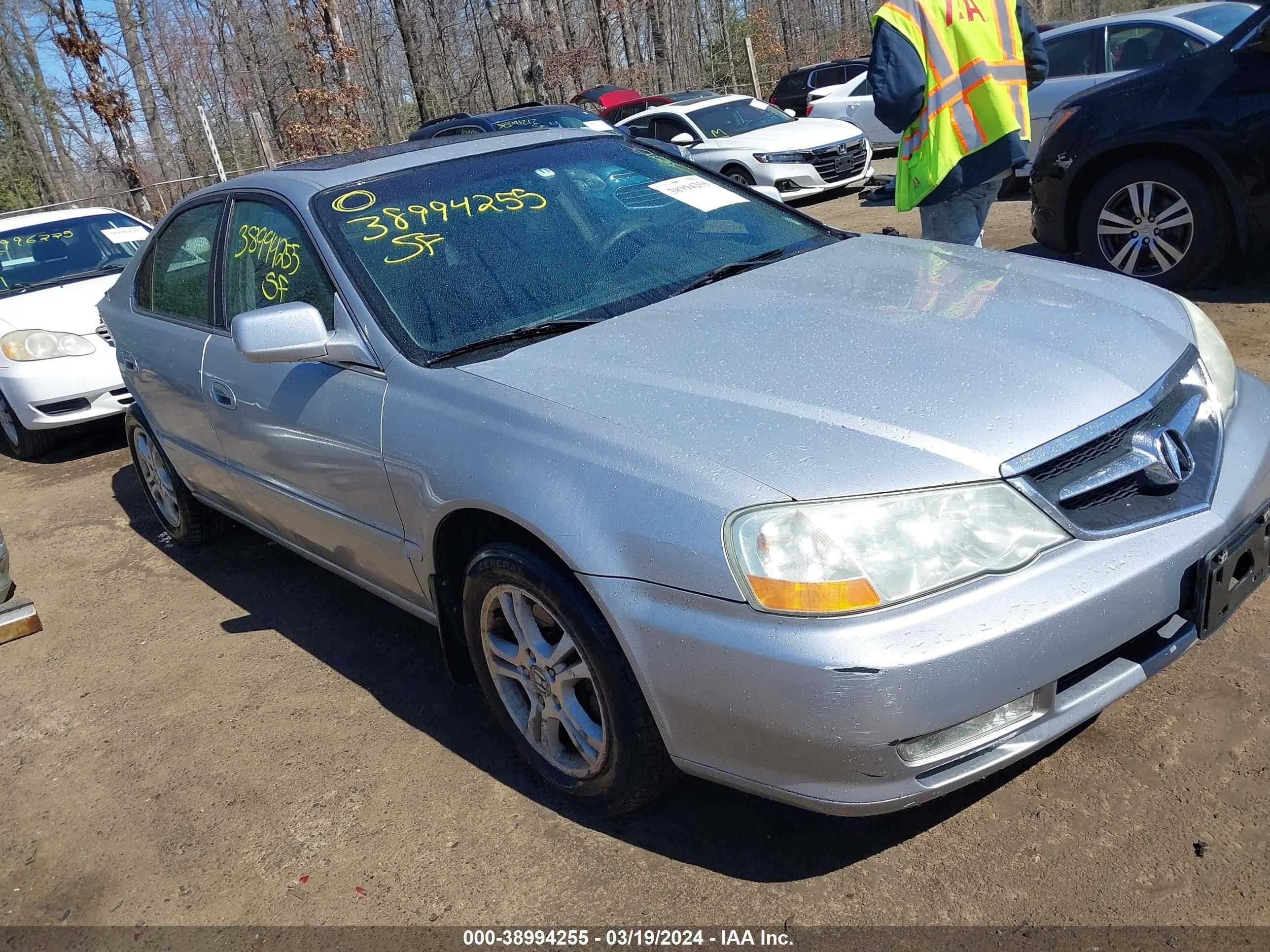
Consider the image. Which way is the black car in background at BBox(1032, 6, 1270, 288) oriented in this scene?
to the viewer's left

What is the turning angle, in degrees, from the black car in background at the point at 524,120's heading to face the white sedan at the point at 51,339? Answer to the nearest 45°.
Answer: approximately 90° to its right

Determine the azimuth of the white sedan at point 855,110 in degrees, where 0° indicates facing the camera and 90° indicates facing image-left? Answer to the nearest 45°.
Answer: approximately 270°

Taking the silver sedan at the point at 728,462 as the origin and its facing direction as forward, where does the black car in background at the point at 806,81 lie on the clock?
The black car in background is roughly at 8 o'clock from the silver sedan.

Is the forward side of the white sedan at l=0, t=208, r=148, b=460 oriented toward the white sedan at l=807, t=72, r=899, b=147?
no

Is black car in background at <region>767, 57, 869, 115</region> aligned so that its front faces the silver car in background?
no

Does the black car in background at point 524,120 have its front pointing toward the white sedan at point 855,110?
no

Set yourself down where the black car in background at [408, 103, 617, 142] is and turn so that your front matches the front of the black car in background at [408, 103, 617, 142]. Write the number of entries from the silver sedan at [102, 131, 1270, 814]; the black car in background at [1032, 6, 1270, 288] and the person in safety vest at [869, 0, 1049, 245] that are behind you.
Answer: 0

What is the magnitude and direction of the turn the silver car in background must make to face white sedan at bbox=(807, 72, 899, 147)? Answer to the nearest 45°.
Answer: approximately 180°

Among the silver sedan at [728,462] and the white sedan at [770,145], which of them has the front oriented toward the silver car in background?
the white sedan

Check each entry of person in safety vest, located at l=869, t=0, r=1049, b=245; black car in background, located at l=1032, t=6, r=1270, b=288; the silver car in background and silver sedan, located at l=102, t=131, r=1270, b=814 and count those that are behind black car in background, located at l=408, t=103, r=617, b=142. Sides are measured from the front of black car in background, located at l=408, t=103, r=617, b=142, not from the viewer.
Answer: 0

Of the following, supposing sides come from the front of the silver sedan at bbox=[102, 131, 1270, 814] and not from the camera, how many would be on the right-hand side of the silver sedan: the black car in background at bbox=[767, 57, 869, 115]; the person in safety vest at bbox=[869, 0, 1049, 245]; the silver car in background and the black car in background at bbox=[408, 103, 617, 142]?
0

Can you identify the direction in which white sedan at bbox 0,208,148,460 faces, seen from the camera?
facing the viewer and to the right of the viewer
